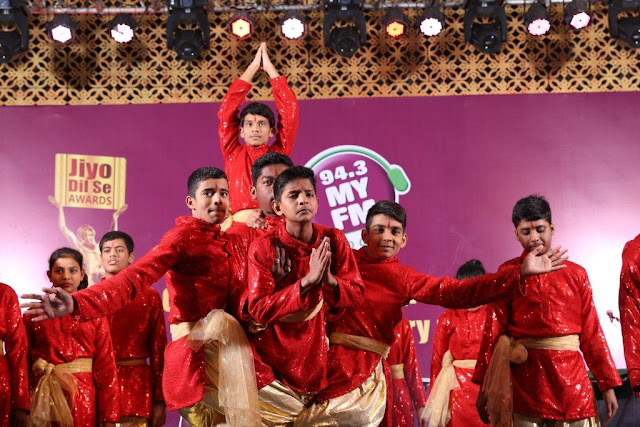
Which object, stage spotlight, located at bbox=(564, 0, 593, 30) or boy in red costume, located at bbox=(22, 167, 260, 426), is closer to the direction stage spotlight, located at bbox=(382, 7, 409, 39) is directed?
the boy in red costume

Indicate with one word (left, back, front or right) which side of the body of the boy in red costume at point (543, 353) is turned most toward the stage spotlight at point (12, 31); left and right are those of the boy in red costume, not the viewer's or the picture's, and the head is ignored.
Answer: right

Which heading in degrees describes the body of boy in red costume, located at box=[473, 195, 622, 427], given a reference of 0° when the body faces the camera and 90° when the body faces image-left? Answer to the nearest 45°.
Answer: approximately 0°

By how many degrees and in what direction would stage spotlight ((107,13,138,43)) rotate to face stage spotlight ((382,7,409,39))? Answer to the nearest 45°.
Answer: approximately 90° to its left

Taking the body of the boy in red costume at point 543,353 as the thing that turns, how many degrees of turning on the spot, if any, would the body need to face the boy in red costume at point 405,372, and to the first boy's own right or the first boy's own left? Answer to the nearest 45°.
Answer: approximately 135° to the first boy's own right

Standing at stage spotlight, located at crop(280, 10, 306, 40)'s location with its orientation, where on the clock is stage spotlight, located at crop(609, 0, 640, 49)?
stage spotlight, located at crop(609, 0, 640, 49) is roughly at 9 o'clock from stage spotlight, located at crop(280, 10, 306, 40).

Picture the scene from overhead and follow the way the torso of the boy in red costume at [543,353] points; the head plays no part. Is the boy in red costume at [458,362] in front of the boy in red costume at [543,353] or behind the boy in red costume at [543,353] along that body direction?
behind

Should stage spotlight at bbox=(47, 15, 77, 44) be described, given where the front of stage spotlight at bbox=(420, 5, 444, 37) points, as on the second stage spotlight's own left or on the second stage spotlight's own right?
on the second stage spotlight's own right

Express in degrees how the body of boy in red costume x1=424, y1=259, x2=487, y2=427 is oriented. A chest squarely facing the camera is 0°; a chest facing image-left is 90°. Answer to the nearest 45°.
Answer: approximately 0°
